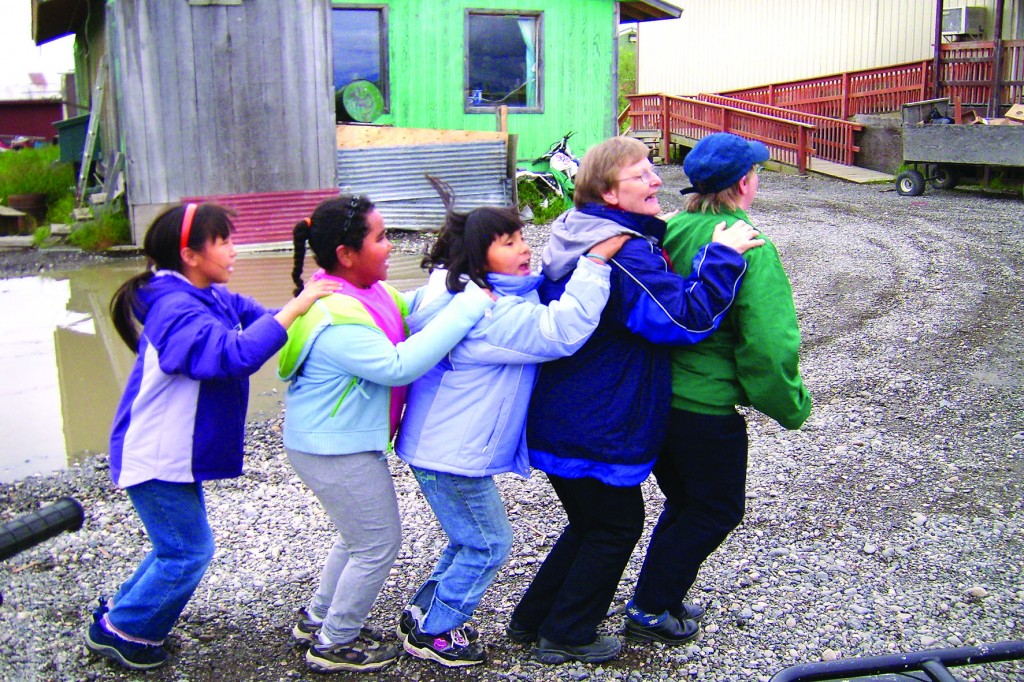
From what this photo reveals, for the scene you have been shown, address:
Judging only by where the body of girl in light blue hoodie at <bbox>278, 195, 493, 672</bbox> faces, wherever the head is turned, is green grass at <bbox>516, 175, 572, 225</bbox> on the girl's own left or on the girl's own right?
on the girl's own left

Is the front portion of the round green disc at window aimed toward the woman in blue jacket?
yes

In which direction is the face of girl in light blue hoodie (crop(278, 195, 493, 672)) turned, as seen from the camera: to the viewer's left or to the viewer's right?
to the viewer's right

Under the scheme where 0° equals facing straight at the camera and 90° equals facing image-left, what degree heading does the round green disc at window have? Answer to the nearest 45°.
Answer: approximately 0°

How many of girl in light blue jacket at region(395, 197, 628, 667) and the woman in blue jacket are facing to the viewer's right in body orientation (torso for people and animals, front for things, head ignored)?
2

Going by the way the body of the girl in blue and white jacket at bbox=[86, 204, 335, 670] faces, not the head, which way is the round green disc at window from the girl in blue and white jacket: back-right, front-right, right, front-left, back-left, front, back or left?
left

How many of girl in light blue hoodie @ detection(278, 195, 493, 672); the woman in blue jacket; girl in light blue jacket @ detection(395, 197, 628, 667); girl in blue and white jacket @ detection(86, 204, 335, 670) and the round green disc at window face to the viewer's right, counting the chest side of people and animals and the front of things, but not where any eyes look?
4

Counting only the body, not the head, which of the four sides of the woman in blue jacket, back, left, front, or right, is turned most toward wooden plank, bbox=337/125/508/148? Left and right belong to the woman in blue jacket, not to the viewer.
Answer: left

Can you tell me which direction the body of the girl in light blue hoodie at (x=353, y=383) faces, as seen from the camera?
to the viewer's right

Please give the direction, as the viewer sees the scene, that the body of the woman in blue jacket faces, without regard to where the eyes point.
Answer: to the viewer's right

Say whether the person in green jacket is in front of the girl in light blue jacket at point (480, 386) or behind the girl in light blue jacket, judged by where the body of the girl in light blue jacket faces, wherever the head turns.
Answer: in front

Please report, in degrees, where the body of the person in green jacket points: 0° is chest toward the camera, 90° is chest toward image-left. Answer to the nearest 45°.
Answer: approximately 225°

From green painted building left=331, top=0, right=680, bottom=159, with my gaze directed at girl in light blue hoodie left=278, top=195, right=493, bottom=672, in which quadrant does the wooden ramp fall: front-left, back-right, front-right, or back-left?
back-left
